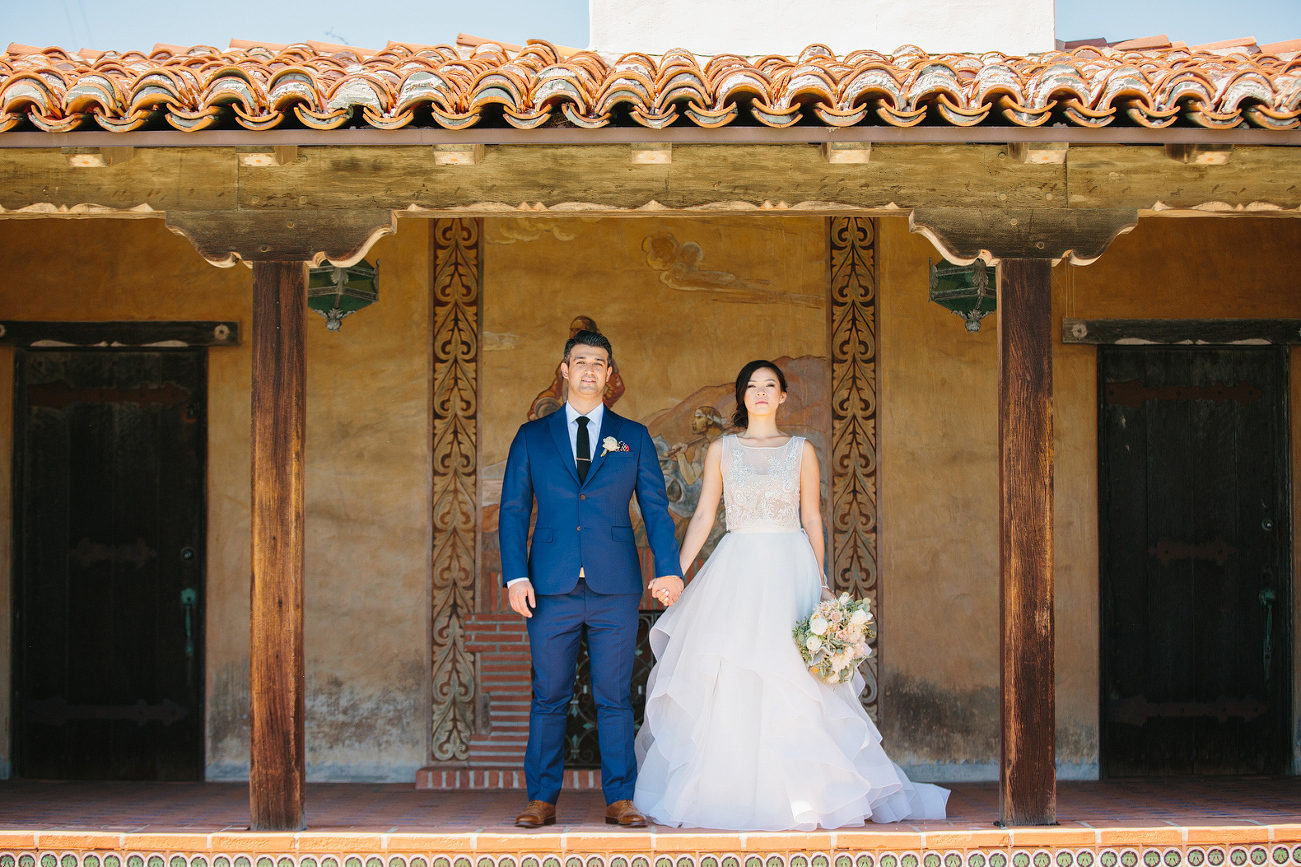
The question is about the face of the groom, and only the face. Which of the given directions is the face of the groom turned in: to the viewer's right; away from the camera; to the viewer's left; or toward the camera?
toward the camera

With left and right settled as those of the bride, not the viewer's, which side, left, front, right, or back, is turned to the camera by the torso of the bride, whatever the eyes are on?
front

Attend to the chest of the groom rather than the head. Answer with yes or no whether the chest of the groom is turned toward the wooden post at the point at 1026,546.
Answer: no

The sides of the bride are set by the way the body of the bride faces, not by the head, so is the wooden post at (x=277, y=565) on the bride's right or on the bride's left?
on the bride's right

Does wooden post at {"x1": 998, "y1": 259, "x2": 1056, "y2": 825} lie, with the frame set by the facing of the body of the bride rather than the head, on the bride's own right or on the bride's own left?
on the bride's own left

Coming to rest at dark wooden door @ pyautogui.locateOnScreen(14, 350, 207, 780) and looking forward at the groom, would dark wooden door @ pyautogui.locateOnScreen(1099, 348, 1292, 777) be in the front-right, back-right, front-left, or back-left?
front-left

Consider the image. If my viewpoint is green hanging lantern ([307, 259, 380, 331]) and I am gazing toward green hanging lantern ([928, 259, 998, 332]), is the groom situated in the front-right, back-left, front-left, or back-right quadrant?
front-right

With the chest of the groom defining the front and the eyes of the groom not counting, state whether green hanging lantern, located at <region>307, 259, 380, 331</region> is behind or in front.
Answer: behind

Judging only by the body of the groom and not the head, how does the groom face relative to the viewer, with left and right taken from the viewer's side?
facing the viewer

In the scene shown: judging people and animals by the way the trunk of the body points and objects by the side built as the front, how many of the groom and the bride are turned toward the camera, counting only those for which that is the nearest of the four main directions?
2

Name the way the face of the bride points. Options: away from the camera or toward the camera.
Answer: toward the camera

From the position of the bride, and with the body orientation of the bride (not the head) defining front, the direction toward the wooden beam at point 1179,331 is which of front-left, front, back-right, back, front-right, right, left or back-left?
back-left

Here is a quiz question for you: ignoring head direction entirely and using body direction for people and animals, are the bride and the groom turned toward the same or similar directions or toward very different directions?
same or similar directions

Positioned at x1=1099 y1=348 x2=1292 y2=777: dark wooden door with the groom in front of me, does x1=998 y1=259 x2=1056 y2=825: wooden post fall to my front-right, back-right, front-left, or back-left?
front-left

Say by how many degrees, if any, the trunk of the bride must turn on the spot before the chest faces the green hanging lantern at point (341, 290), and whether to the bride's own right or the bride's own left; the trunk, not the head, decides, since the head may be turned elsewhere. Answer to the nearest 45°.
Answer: approximately 135° to the bride's own right
